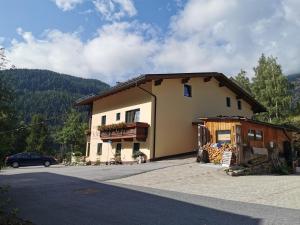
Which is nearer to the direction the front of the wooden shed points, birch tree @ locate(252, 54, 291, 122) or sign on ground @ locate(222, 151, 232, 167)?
the sign on ground

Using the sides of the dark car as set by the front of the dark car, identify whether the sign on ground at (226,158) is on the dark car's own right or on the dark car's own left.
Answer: on the dark car's own right

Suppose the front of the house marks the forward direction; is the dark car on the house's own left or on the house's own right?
on the house's own right

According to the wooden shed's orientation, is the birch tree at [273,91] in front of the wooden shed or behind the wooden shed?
behind

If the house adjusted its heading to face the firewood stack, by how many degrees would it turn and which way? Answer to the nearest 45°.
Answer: approximately 90° to its left

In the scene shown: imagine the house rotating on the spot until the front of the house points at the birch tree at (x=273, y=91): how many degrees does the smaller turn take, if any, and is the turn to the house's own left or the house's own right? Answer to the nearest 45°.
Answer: approximately 180°

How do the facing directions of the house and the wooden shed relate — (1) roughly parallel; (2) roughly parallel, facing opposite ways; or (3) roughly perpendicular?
roughly parallel
